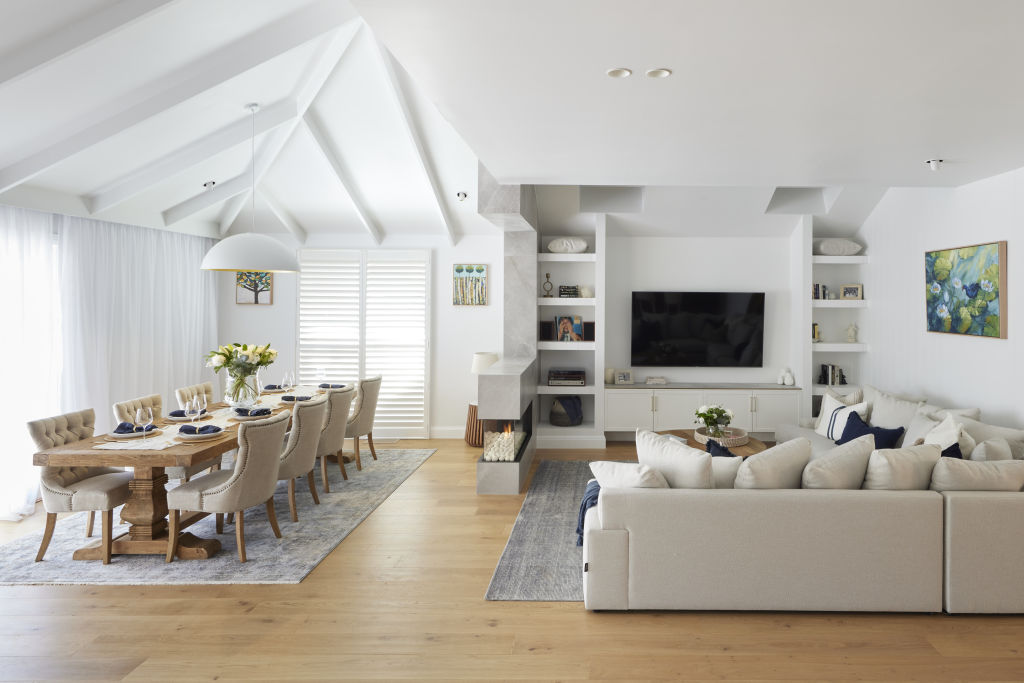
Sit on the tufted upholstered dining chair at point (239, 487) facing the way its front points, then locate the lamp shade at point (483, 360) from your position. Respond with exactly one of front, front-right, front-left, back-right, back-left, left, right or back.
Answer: right

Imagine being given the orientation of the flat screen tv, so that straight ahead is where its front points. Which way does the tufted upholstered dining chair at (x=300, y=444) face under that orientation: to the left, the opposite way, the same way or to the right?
to the right

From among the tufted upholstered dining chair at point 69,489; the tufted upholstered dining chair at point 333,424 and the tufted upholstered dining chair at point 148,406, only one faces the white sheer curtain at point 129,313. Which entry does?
the tufted upholstered dining chair at point 333,424

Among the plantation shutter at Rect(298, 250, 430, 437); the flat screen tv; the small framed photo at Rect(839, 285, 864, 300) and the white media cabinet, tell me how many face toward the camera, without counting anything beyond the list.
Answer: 4

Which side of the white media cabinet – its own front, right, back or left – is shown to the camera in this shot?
front

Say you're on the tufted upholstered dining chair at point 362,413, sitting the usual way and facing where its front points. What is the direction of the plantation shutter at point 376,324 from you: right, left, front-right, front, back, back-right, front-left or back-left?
front-right

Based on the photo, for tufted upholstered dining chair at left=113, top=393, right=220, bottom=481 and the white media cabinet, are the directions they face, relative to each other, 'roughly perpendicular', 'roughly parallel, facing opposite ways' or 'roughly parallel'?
roughly perpendicular

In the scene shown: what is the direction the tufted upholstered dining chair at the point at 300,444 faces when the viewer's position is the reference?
facing away from the viewer and to the left of the viewer

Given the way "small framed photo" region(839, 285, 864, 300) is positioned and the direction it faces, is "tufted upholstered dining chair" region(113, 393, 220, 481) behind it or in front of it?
in front

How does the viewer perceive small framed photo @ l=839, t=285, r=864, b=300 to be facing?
facing the viewer

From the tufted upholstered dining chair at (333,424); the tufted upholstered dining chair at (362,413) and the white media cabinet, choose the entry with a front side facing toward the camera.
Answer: the white media cabinet

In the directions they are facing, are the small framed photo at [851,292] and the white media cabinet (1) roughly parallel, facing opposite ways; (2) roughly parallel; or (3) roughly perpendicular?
roughly parallel

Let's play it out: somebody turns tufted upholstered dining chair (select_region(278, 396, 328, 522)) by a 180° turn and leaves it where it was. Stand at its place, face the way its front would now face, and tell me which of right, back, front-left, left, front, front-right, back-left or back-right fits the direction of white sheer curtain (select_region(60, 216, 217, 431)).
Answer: back

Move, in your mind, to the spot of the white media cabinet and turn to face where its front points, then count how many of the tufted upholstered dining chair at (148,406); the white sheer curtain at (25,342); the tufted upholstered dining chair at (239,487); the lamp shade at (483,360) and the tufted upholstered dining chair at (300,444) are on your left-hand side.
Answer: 0

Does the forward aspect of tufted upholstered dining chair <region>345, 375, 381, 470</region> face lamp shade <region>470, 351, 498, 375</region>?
no

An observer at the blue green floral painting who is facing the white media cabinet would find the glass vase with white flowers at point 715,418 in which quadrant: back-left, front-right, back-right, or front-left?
front-left

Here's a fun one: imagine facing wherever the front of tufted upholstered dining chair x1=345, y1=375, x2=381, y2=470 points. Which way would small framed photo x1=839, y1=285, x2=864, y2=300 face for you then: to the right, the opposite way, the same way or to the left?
to the left

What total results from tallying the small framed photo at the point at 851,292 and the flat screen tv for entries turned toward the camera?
2

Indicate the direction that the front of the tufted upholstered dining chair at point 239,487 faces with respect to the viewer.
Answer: facing away from the viewer and to the left of the viewer

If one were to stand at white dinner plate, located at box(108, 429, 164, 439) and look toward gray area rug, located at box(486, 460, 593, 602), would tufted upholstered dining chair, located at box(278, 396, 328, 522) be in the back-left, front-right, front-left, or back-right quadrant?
front-left

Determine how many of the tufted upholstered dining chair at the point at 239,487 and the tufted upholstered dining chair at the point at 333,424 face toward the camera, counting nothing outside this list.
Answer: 0
